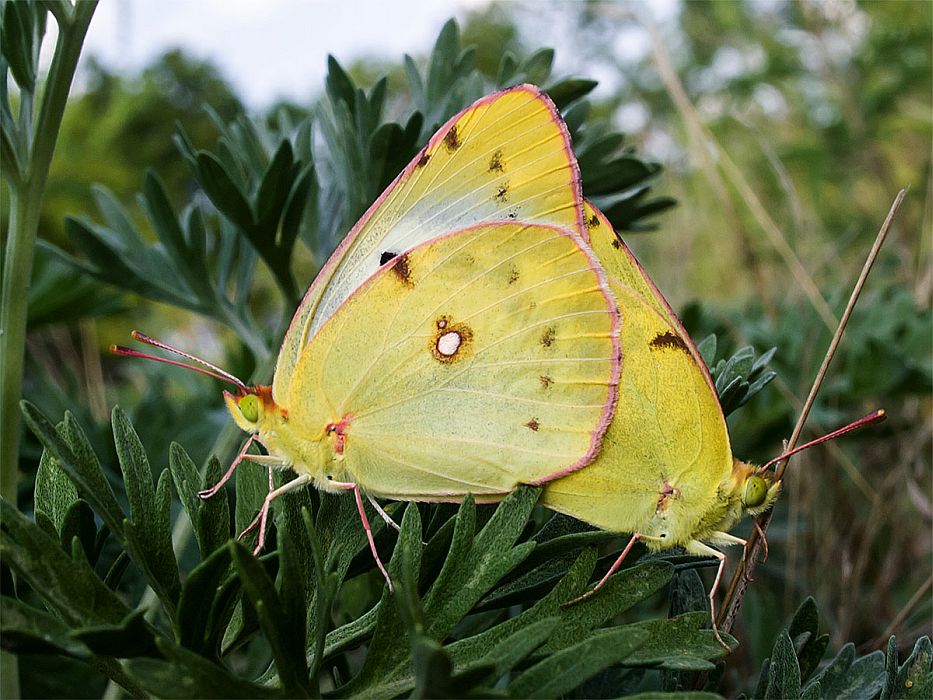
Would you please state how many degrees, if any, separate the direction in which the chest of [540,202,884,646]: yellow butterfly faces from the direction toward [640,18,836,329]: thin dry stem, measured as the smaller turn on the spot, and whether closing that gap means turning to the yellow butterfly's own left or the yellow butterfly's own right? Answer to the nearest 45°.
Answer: approximately 90° to the yellow butterfly's own left

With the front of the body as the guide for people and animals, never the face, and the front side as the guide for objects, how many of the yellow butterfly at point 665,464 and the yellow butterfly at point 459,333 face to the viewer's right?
1

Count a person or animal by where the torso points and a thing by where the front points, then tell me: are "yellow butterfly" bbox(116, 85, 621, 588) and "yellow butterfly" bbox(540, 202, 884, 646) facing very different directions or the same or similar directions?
very different directions

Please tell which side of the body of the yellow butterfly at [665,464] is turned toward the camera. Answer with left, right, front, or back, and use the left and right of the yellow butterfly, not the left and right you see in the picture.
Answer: right

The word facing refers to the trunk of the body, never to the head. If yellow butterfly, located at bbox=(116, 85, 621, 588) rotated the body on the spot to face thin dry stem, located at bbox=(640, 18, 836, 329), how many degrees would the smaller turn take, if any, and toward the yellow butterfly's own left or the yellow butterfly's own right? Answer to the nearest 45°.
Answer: approximately 135° to the yellow butterfly's own right

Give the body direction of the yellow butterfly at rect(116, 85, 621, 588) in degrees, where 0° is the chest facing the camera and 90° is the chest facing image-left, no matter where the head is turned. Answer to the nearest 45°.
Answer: approximately 90°

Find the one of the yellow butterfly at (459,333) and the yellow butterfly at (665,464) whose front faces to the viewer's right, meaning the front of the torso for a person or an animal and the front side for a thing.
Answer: the yellow butterfly at (665,464)
